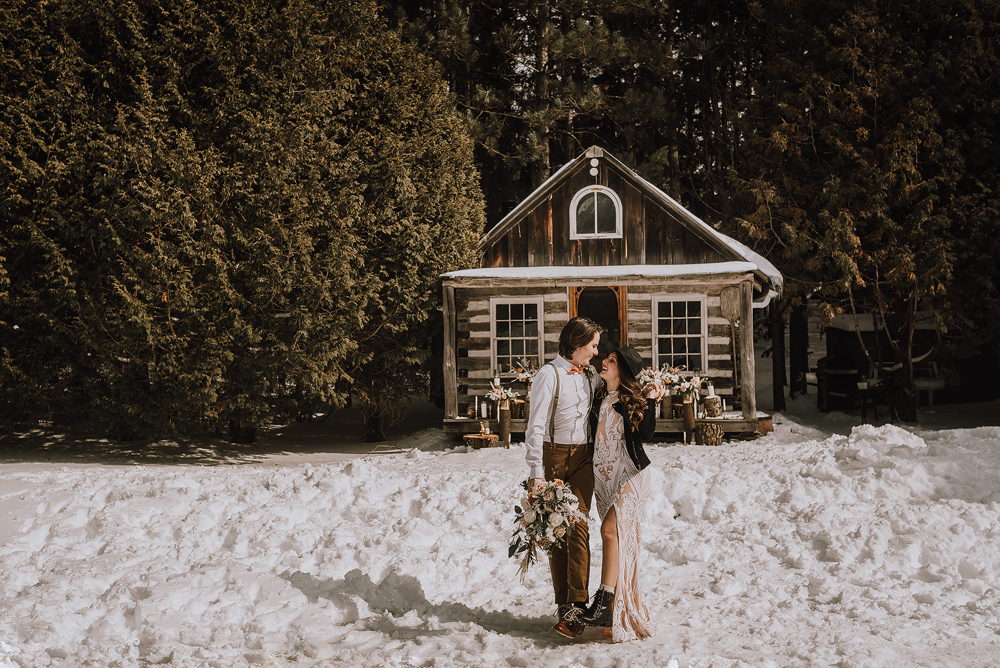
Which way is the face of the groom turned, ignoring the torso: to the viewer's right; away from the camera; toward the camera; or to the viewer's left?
to the viewer's right

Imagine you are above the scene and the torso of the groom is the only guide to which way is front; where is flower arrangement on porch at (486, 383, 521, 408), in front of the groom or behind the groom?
behind

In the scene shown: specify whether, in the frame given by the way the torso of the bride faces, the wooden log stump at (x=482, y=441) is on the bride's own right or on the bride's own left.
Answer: on the bride's own right

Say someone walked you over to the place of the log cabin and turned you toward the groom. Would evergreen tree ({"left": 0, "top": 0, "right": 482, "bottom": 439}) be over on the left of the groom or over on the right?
right

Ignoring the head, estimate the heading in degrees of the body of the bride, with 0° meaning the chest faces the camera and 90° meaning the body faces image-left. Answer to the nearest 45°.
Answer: approximately 45°

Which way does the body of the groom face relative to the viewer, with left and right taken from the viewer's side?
facing the viewer and to the right of the viewer

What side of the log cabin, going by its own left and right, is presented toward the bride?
front

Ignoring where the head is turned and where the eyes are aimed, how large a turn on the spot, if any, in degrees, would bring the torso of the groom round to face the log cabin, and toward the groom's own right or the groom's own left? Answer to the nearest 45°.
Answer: approximately 135° to the groom's own left

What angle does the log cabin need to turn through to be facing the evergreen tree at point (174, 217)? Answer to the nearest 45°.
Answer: approximately 45° to its right

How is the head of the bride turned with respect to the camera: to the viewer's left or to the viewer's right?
to the viewer's left

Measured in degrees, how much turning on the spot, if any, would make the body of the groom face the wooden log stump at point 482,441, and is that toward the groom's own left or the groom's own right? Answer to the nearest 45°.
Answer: approximately 135° to the groom's own left
